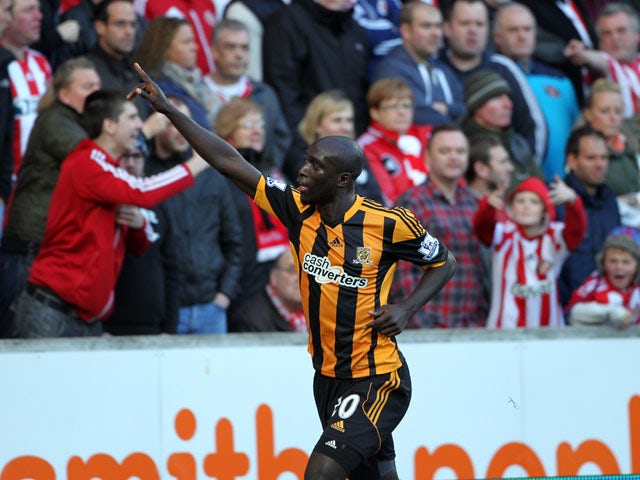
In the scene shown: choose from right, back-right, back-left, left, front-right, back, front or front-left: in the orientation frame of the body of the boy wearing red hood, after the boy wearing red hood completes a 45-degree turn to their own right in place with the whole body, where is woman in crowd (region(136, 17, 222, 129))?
front-right

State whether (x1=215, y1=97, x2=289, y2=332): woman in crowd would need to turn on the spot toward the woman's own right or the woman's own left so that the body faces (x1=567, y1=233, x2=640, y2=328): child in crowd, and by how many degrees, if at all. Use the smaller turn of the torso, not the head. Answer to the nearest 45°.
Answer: approximately 45° to the woman's own left

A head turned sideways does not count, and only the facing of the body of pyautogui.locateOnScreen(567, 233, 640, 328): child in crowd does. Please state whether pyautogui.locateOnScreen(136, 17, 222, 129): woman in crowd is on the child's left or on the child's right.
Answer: on the child's right

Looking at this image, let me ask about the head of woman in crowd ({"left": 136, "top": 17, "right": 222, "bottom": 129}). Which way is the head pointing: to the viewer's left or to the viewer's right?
to the viewer's right

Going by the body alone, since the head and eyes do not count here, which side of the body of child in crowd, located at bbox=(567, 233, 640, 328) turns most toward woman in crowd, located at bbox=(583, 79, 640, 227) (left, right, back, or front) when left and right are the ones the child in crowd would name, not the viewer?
back

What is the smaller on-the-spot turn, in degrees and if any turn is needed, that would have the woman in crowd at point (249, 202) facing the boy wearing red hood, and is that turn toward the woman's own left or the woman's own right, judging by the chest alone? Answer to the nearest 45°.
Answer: approximately 45° to the woman's own left

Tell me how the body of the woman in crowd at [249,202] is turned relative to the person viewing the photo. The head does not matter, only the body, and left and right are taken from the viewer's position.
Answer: facing the viewer and to the right of the viewer

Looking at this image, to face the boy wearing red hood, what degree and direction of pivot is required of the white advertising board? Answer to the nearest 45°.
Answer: approximately 135° to its left

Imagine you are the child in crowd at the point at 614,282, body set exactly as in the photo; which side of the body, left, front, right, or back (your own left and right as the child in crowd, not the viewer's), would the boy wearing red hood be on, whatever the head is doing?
right

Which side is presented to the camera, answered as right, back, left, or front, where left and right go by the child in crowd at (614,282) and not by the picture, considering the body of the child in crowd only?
front

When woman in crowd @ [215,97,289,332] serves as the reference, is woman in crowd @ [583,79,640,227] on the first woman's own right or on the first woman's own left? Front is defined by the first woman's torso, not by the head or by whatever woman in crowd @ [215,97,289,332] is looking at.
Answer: on the first woman's own left
